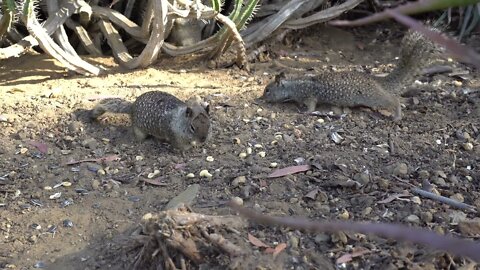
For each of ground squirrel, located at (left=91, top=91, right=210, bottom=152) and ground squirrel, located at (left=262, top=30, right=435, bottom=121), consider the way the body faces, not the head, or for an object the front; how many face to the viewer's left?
1

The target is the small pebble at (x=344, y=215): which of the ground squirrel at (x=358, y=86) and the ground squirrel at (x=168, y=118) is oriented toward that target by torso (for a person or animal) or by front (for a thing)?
the ground squirrel at (x=168, y=118)

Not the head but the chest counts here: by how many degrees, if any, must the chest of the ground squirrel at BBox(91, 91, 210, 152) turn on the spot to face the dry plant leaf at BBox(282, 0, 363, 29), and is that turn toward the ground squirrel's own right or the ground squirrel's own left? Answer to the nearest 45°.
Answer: approximately 90° to the ground squirrel's own left

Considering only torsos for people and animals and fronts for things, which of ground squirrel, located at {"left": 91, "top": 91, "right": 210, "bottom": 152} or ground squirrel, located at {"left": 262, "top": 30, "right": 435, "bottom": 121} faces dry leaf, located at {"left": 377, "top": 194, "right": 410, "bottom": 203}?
ground squirrel, located at {"left": 91, "top": 91, "right": 210, "bottom": 152}

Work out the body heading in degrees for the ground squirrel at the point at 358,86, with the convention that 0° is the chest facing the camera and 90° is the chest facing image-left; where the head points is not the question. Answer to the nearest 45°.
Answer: approximately 90°

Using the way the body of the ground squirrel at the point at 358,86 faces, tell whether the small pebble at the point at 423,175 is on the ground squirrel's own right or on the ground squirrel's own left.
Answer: on the ground squirrel's own left

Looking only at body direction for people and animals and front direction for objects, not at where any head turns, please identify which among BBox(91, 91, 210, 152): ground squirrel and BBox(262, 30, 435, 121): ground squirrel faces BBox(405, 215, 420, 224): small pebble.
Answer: BBox(91, 91, 210, 152): ground squirrel

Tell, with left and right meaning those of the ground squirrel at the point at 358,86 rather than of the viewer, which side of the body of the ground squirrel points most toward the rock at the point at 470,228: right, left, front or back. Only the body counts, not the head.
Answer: left

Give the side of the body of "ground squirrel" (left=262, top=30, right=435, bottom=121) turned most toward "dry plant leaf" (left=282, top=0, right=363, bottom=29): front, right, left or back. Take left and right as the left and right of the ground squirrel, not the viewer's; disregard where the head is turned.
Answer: right

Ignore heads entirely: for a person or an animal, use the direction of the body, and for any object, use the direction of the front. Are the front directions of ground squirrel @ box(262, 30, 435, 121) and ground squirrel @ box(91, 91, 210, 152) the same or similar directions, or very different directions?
very different directions

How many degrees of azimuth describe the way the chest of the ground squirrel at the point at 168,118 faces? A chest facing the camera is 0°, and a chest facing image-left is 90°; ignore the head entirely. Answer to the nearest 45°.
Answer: approximately 315°
